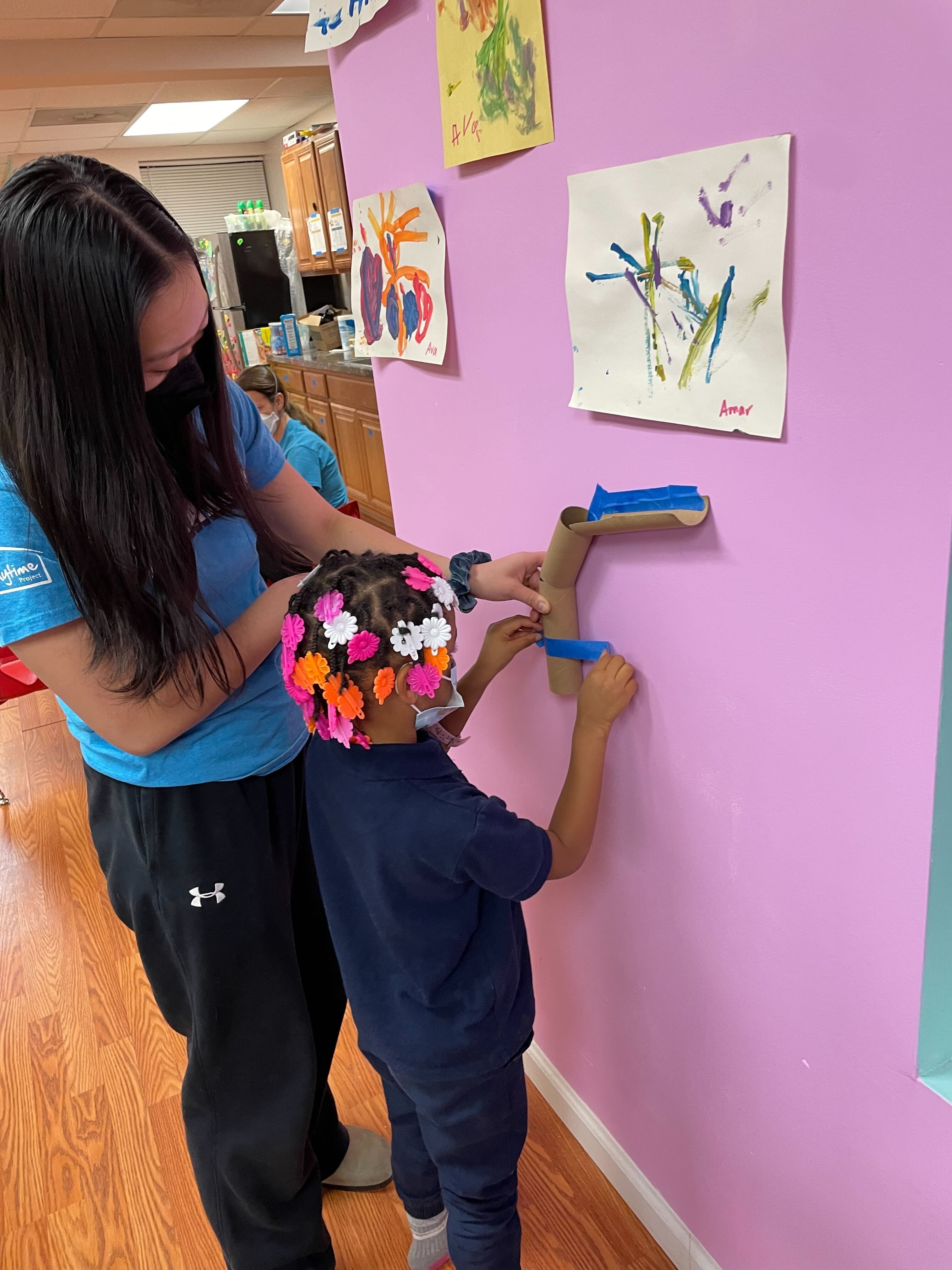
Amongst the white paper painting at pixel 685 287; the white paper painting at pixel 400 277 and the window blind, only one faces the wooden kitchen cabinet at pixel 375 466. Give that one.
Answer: the window blind

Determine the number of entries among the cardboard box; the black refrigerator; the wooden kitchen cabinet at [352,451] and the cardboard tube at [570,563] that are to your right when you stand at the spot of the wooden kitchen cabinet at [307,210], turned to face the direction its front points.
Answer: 1

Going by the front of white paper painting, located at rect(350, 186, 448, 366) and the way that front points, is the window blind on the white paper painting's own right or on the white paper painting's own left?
on the white paper painting's own right

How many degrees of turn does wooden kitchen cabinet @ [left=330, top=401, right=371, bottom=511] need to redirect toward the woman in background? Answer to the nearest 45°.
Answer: approximately 45° to its left

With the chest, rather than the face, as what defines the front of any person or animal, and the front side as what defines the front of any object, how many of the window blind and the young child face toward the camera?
1

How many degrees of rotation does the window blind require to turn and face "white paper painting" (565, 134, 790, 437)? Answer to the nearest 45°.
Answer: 0° — it already faces it

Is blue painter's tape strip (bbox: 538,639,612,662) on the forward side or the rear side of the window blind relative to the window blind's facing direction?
on the forward side

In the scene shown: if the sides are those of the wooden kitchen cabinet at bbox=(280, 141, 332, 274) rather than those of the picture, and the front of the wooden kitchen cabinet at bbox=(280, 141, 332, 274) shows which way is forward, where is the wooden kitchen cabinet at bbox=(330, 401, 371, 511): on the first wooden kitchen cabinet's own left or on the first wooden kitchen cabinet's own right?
on the first wooden kitchen cabinet's own left

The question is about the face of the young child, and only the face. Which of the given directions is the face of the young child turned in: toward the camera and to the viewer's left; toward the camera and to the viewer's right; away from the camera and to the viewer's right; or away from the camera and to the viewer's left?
away from the camera and to the viewer's right
